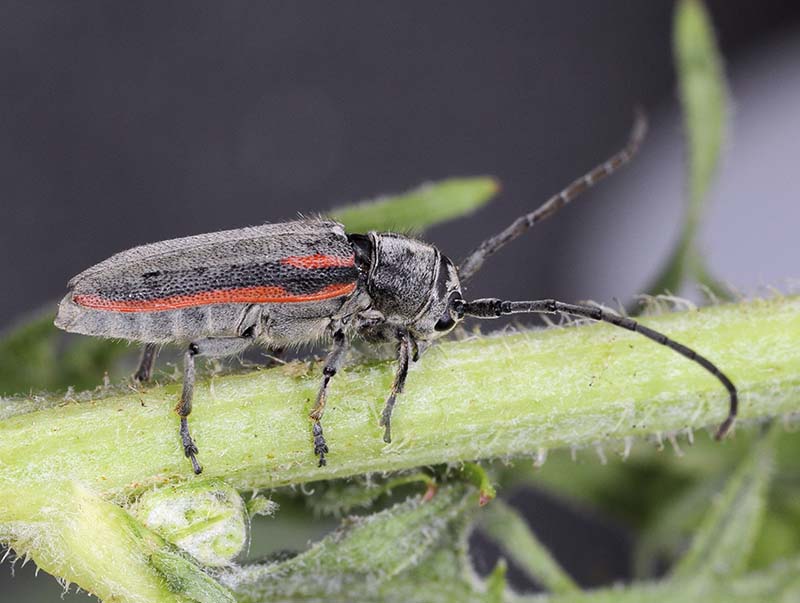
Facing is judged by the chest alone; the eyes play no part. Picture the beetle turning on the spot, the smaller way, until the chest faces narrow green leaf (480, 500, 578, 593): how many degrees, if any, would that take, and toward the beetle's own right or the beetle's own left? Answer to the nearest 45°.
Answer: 0° — it already faces it

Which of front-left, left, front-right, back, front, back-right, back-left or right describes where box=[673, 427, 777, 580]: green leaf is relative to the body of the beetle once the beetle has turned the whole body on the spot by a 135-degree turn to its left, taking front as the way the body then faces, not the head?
back-right

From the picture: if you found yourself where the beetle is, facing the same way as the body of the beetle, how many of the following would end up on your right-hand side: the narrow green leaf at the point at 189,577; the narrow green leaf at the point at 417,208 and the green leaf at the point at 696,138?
1

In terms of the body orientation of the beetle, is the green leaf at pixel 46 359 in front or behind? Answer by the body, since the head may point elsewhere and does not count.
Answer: behind

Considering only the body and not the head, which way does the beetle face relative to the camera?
to the viewer's right

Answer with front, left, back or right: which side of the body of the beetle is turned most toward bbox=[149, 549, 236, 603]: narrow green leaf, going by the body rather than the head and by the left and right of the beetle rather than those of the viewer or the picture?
right

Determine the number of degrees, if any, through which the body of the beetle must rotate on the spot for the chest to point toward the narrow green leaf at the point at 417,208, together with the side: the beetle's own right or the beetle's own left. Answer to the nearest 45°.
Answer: approximately 45° to the beetle's own left

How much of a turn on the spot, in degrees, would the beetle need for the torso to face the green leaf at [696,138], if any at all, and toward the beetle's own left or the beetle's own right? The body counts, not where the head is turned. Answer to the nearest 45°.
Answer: approximately 45° to the beetle's own left
